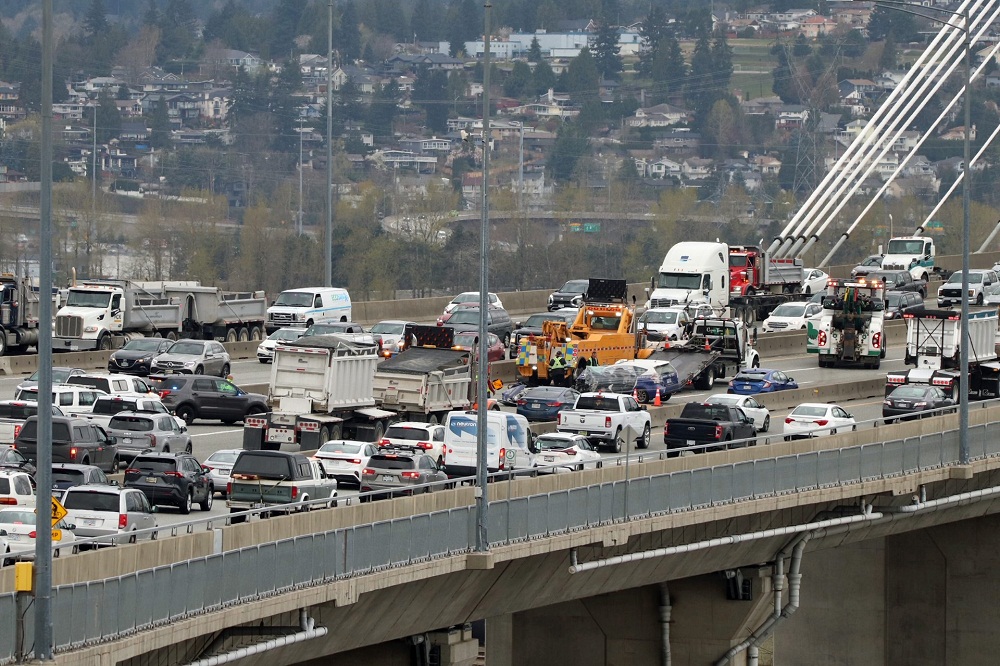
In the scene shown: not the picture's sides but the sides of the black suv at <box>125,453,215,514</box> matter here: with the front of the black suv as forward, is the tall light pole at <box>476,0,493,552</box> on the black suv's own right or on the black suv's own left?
on the black suv's own right
